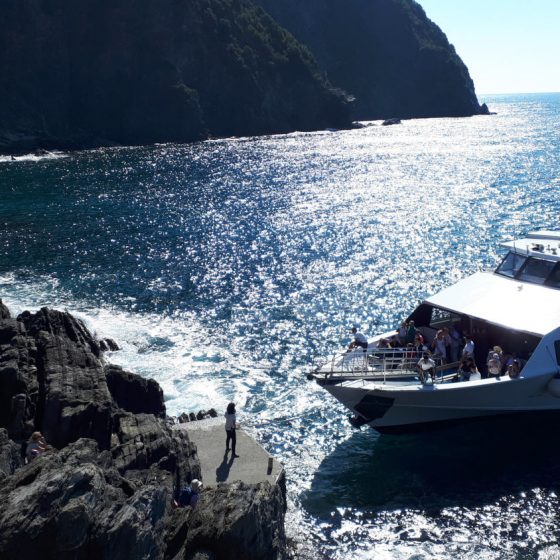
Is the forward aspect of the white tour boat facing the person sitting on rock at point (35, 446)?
yes

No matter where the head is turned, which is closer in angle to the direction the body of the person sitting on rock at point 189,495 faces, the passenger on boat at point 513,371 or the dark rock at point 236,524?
the passenger on boat

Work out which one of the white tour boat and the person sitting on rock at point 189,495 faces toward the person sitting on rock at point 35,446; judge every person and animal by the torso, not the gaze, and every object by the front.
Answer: the white tour boat

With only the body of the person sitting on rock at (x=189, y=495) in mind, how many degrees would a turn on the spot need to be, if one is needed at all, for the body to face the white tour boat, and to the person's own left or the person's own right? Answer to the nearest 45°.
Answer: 0° — they already face it

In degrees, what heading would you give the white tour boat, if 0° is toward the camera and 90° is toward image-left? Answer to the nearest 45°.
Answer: approximately 45°

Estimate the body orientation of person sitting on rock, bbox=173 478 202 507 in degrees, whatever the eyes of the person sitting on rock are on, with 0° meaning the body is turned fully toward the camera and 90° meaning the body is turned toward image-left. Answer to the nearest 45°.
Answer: approximately 225°

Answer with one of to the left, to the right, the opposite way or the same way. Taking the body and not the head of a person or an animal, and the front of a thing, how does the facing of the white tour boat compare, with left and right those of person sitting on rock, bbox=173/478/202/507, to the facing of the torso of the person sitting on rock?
the opposite way

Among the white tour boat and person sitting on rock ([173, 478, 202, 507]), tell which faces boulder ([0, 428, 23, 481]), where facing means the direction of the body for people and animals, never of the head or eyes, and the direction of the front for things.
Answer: the white tour boat

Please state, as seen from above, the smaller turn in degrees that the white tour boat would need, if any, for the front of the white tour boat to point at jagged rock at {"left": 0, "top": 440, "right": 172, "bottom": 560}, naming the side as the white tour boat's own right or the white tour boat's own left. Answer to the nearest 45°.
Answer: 0° — it already faces it

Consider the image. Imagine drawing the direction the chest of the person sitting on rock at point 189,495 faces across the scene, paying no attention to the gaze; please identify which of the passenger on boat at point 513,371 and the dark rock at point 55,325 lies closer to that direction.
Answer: the passenger on boat

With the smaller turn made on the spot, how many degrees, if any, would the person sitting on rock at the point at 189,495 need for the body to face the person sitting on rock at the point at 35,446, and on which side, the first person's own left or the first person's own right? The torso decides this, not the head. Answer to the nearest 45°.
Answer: approximately 135° to the first person's own left
